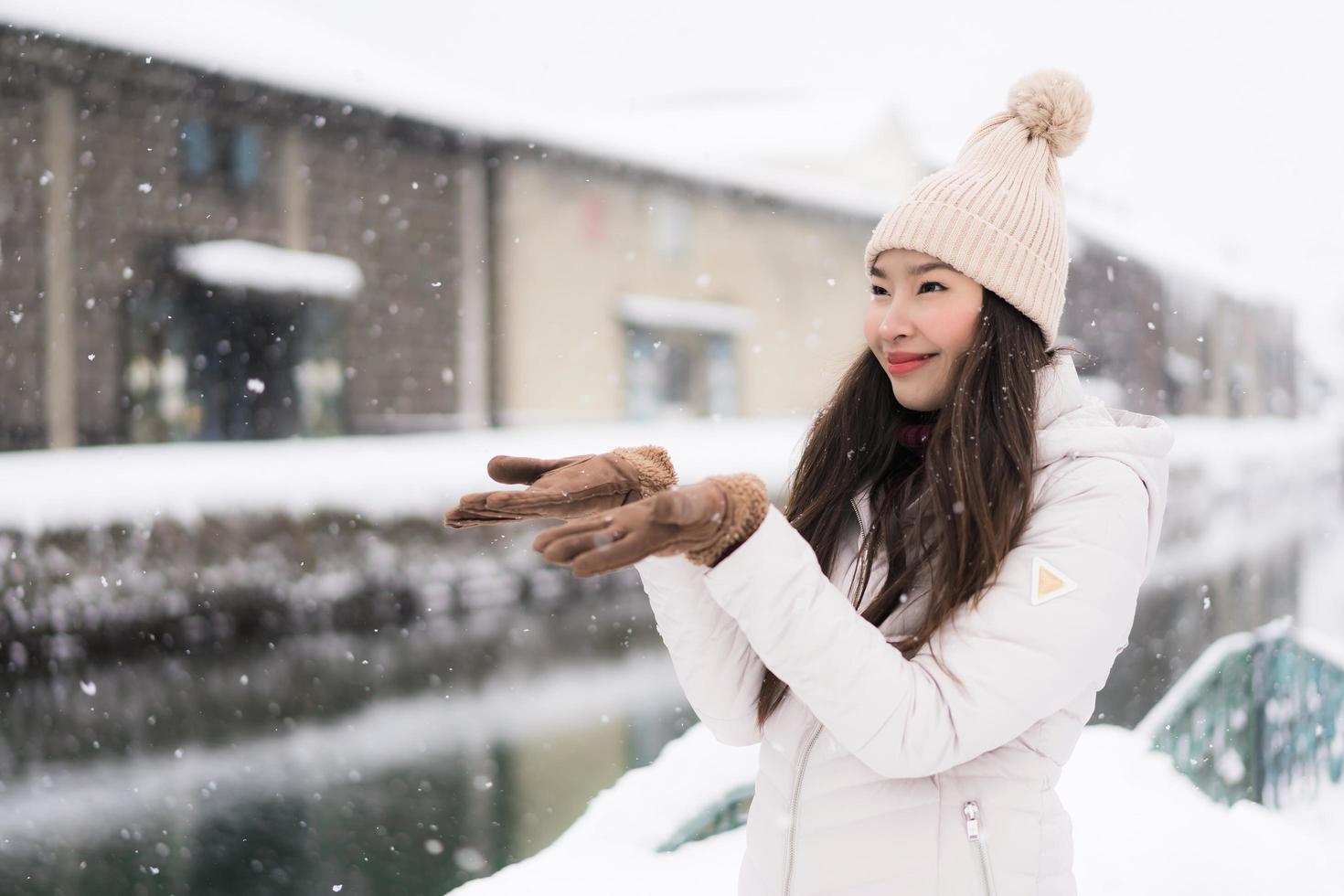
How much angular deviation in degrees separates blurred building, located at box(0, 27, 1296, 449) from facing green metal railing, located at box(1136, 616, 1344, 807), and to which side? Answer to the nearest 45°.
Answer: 0° — it already faces it

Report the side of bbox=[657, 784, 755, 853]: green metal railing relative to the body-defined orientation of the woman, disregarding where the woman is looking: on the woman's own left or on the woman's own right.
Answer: on the woman's own right

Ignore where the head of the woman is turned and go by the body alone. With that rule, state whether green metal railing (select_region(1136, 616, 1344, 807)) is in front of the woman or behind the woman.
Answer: behind

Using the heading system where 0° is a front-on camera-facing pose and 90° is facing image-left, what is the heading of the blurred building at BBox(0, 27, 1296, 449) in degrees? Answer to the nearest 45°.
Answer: approximately 315°

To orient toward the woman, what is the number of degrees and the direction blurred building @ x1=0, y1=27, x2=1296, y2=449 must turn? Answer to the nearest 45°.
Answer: approximately 45° to its right

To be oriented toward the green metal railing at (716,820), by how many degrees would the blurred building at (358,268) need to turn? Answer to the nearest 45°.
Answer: approximately 45° to its right
